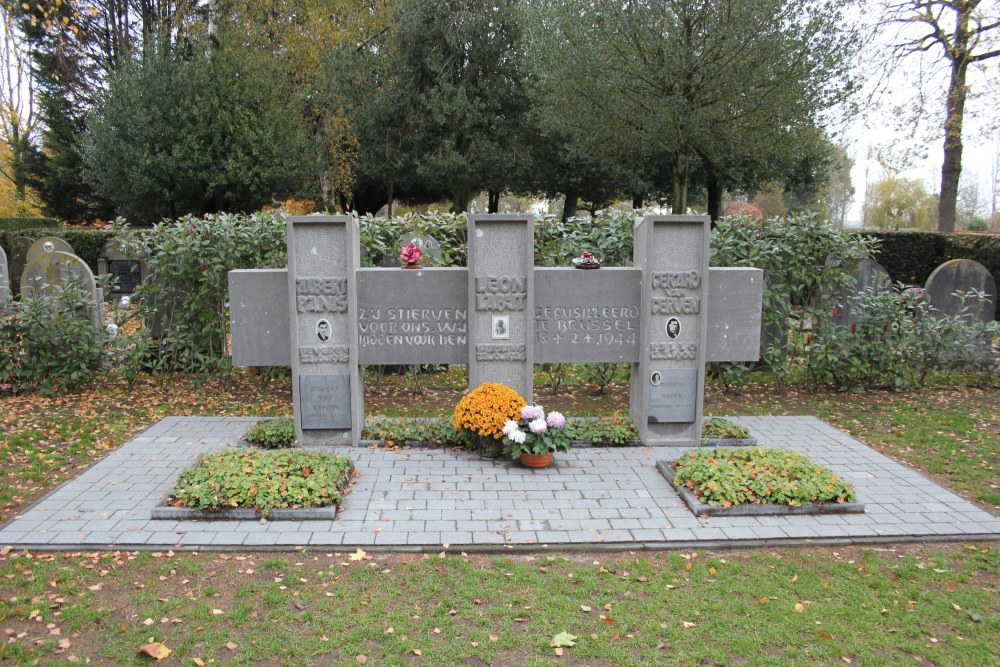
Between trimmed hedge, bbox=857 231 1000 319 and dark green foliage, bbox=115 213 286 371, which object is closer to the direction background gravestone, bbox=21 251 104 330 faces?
the dark green foliage

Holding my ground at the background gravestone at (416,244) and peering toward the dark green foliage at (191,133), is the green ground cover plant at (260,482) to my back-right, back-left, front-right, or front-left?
back-left

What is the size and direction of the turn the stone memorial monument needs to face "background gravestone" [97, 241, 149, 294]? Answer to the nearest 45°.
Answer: approximately 135° to its right

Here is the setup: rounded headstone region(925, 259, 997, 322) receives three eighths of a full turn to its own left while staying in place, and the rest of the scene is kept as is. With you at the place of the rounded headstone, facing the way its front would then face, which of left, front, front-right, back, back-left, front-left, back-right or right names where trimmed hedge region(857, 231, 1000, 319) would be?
front-left

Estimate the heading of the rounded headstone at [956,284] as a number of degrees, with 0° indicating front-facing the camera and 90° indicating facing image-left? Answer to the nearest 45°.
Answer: approximately 0°

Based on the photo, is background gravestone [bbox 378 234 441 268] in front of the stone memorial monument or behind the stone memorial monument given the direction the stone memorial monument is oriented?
behind

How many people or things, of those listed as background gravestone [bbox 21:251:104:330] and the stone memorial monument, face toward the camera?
2

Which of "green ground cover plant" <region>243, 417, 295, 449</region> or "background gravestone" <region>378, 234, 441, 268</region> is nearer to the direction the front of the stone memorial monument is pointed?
the green ground cover plant

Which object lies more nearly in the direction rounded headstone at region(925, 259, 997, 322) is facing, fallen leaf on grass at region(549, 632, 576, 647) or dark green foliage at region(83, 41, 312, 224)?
the fallen leaf on grass
